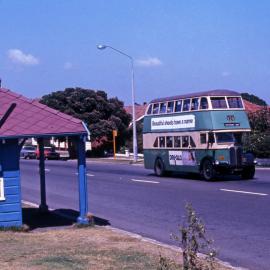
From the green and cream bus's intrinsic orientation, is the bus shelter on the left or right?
on its right

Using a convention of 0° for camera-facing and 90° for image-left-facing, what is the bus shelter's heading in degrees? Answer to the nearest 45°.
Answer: approximately 225°

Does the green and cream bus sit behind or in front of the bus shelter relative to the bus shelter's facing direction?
in front

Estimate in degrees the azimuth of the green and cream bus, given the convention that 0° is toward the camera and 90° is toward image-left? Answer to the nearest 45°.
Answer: approximately 315°

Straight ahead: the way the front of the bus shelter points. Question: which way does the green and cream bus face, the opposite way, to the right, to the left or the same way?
to the right

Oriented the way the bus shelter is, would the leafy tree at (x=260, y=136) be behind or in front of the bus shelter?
in front

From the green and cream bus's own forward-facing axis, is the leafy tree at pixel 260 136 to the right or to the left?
on its left

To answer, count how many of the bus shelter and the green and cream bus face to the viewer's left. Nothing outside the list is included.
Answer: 0
